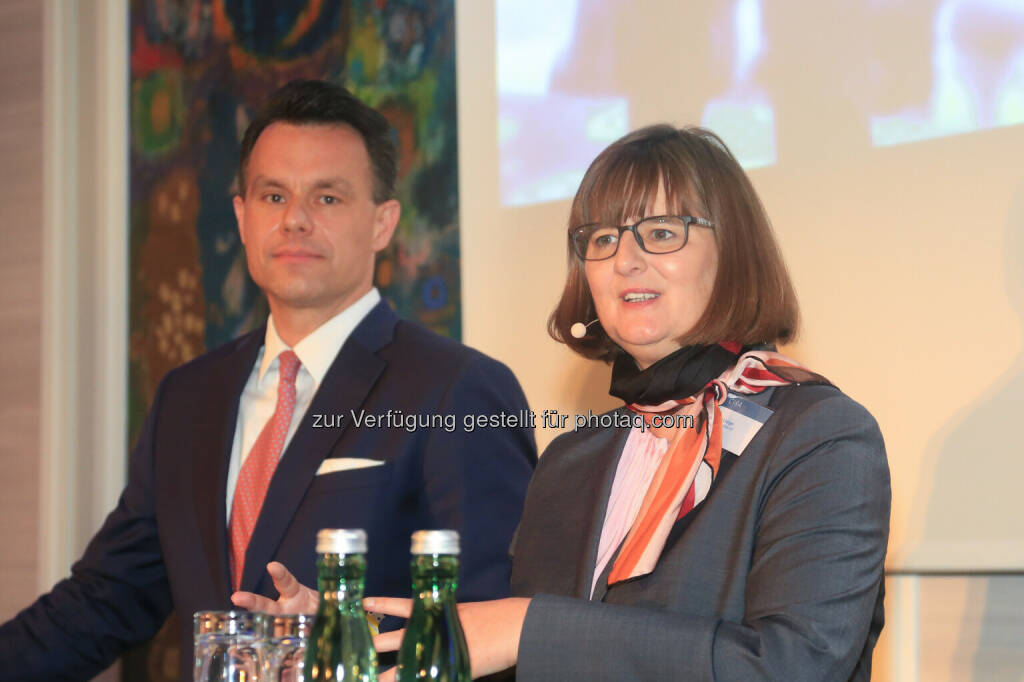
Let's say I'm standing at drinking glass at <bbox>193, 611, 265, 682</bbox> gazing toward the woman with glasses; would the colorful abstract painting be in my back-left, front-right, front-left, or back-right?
front-left

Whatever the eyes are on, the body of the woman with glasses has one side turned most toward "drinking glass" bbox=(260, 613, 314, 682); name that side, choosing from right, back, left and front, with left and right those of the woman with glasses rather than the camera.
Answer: front

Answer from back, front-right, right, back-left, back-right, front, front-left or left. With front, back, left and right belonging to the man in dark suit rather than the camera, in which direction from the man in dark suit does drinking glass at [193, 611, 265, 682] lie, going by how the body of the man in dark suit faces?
front-left

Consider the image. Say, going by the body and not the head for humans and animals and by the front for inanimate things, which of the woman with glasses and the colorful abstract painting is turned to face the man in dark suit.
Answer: the colorful abstract painting

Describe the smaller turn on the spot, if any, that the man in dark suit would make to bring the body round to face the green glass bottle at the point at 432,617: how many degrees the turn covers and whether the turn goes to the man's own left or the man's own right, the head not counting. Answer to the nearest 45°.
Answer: approximately 45° to the man's own left

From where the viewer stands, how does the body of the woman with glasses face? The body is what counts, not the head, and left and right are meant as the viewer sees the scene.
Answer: facing the viewer and to the left of the viewer

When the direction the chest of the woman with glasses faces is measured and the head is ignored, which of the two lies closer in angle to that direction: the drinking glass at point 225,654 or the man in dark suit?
the drinking glass

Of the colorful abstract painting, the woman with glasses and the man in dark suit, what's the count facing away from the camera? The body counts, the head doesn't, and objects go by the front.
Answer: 0

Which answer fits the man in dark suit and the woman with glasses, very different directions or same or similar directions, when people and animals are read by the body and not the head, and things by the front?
same or similar directions

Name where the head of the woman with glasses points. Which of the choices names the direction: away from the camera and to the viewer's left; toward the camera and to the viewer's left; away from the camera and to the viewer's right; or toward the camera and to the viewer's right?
toward the camera and to the viewer's left

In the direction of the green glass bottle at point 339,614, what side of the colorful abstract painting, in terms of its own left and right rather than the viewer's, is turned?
front

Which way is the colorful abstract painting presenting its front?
toward the camera

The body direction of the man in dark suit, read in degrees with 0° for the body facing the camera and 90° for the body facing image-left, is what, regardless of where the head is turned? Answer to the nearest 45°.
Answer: approximately 45°

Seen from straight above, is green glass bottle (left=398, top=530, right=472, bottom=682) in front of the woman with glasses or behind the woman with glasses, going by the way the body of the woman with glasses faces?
in front

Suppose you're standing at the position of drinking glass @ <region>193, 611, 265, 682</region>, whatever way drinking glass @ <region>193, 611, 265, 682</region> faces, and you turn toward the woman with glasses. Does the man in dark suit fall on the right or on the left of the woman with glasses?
left

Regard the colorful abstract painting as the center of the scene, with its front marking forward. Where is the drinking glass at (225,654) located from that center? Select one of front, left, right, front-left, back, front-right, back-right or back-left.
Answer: front

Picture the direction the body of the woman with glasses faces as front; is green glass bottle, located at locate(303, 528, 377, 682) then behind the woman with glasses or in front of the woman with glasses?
in front

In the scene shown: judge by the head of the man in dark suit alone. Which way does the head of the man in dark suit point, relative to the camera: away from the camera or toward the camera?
toward the camera
